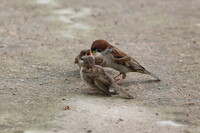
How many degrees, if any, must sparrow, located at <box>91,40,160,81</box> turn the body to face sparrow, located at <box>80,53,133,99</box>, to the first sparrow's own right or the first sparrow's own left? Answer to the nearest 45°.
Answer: approximately 90° to the first sparrow's own left

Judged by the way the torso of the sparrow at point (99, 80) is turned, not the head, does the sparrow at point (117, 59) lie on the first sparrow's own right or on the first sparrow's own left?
on the first sparrow's own right

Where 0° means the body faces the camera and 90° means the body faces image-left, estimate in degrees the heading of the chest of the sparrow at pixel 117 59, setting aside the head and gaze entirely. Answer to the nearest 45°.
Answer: approximately 90°

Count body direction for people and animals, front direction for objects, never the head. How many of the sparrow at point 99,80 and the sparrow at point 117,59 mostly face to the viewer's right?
0

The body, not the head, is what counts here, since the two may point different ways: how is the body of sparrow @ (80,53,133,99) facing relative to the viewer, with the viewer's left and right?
facing away from the viewer and to the left of the viewer
